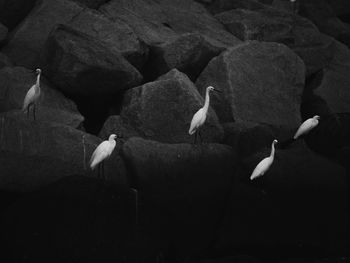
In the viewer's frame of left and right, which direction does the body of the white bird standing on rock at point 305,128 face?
facing to the right of the viewer

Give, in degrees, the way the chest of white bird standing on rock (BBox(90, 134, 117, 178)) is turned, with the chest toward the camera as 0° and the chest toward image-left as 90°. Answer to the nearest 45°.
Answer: approximately 270°

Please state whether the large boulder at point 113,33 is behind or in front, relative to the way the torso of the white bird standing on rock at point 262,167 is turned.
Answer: behind

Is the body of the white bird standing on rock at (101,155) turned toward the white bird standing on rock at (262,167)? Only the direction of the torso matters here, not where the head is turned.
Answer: yes

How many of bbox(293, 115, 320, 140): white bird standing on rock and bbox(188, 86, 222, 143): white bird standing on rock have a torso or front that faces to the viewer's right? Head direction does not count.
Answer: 2

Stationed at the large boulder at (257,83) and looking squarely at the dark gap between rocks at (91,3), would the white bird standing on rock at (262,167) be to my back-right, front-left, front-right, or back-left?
back-left

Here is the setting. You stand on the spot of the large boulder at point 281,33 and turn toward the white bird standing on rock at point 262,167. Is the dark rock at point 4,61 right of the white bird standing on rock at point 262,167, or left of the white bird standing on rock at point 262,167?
right

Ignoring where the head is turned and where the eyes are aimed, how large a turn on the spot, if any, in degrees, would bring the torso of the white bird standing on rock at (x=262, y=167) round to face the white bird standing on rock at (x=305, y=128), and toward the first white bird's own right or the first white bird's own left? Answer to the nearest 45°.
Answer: approximately 90° to the first white bird's own left

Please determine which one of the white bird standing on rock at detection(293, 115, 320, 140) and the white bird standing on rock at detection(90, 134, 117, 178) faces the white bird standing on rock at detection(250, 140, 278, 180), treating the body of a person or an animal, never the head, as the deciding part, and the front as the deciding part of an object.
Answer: the white bird standing on rock at detection(90, 134, 117, 178)

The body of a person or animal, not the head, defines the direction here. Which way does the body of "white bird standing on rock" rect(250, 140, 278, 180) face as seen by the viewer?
to the viewer's right

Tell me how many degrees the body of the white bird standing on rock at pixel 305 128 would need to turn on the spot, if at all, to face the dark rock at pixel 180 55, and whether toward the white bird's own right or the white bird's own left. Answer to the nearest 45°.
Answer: approximately 180°

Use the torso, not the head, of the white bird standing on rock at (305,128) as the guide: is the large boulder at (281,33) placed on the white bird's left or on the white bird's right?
on the white bird's left
